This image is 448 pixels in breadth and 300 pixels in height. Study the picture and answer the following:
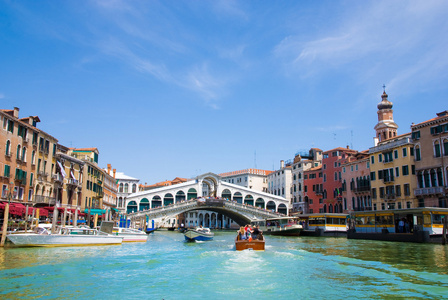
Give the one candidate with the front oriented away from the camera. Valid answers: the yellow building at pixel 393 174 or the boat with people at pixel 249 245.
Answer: the boat with people

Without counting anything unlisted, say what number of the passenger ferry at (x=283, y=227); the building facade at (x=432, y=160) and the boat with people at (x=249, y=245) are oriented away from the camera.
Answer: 1

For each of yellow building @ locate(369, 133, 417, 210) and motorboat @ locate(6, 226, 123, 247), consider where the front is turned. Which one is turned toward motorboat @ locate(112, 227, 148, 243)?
the yellow building

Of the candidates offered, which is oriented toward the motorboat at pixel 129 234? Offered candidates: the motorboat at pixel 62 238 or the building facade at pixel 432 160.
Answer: the building facade

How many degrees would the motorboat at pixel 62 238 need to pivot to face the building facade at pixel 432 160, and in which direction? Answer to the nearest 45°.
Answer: approximately 180°

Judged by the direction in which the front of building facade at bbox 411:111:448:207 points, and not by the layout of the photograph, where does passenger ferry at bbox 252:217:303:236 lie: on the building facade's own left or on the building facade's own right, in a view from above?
on the building facade's own right

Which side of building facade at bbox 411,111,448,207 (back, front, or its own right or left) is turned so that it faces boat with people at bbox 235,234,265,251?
front

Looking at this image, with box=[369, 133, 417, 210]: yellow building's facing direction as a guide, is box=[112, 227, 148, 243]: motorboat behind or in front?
in front

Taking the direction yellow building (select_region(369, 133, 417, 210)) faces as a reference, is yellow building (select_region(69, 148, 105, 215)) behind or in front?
in front

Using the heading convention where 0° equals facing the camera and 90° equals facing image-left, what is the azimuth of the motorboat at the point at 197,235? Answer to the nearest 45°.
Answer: approximately 45°

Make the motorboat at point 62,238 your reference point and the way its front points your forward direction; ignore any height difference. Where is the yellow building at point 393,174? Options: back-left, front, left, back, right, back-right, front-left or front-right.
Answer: back

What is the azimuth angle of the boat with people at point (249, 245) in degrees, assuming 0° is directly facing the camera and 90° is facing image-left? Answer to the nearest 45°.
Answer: approximately 180°

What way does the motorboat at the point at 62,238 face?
to the viewer's left

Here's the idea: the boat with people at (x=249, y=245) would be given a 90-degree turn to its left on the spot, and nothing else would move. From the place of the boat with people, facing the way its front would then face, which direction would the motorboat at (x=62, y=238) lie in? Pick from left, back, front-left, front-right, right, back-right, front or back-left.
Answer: front
